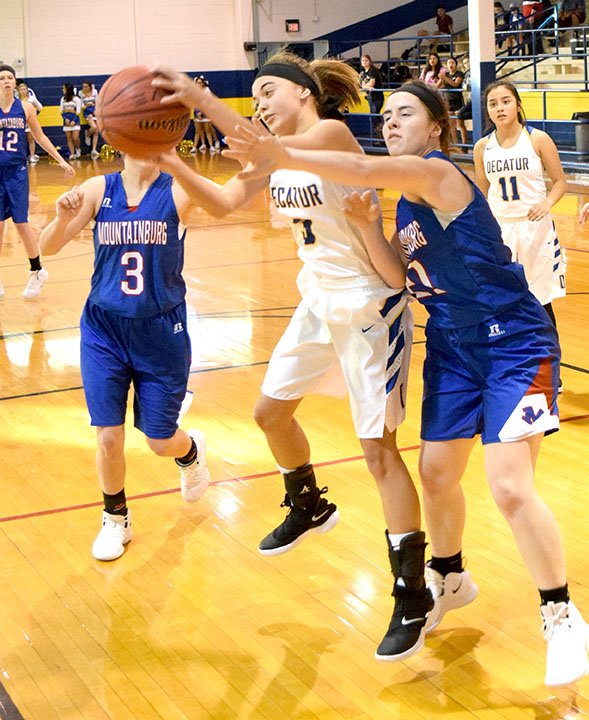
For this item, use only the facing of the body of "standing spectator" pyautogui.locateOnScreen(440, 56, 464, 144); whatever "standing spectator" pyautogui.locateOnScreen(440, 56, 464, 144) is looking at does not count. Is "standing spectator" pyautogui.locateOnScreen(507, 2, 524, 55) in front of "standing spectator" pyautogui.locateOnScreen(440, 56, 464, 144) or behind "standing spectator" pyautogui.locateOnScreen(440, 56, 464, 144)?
behind

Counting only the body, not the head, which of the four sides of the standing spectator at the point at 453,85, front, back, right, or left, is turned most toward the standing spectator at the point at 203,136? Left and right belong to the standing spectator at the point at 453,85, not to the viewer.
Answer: right

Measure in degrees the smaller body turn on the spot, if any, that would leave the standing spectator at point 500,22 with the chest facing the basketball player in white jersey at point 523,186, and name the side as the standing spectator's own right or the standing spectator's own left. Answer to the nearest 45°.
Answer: approximately 45° to the standing spectator's own left

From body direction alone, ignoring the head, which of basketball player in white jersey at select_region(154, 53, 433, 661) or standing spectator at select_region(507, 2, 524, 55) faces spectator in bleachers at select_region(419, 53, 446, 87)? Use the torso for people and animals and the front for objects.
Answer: the standing spectator

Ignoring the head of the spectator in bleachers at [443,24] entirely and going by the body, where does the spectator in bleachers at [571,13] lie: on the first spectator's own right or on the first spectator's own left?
on the first spectator's own left

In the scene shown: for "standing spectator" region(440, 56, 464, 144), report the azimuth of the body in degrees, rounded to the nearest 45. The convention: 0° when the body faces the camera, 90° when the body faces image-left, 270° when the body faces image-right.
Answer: approximately 45°

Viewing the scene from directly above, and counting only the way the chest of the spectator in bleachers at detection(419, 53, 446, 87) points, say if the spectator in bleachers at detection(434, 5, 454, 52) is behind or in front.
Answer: behind

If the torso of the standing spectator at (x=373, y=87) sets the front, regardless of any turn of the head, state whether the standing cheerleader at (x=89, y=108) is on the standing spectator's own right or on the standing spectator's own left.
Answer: on the standing spectator's own right
